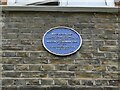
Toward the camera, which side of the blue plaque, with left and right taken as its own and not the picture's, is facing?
front
